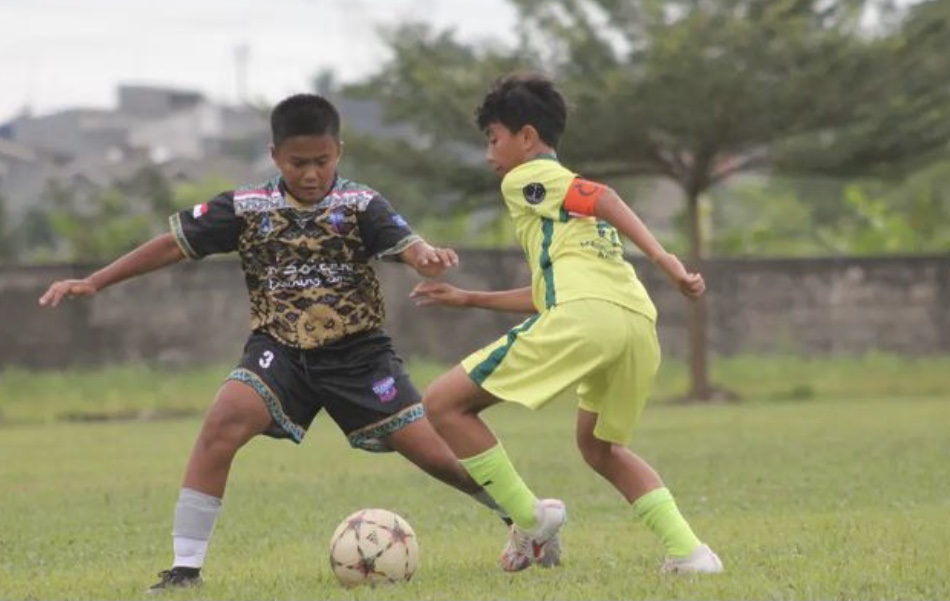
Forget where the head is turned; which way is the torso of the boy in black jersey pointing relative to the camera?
toward the camera

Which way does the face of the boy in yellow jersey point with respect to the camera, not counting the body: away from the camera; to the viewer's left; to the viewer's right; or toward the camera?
to the viewer's left

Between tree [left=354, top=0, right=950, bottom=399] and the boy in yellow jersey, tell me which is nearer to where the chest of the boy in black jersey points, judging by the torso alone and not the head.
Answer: the boy in yellow jersey

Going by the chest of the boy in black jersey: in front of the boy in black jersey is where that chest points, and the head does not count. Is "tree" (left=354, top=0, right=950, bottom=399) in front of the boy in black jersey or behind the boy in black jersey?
behind

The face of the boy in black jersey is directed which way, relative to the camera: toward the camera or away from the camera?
toward the camera

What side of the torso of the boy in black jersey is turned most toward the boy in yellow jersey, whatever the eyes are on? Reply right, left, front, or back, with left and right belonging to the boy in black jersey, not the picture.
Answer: left
